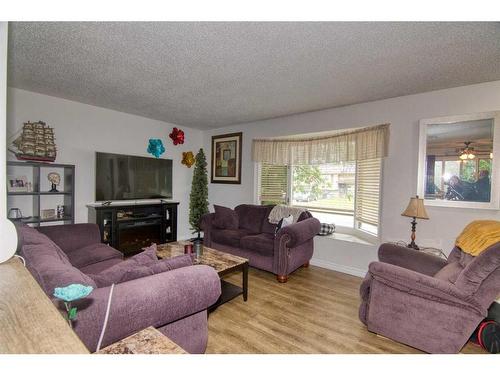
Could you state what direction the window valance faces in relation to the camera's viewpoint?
facing the viewer and to the left of the viewer

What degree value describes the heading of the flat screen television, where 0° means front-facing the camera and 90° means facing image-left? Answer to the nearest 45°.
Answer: approximately 315°

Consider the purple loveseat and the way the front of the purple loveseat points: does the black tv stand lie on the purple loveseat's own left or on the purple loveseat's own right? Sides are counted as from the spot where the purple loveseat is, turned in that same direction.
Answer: on the purple loveseat's own right

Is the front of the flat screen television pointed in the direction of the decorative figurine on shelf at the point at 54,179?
no

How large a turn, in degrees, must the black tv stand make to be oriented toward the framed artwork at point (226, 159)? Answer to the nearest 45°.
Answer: approximately 45° to its left

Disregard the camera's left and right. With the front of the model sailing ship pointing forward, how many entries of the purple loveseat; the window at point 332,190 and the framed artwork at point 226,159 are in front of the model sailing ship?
0

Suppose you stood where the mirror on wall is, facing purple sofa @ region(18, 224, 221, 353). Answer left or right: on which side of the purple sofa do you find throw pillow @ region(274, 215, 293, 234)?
right

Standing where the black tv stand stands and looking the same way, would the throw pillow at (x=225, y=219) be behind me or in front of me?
in front

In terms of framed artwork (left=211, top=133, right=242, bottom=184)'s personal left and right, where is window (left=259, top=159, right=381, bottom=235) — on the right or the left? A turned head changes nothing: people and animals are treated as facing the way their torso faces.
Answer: on its left

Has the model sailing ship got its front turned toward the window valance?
no

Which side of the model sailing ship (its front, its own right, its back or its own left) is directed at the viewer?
left

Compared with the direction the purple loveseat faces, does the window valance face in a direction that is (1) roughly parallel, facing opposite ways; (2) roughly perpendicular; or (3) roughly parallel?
roughly parallel

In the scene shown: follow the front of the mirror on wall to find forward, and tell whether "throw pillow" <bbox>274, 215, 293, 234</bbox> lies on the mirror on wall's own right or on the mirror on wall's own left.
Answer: on the mirror on wall's own right

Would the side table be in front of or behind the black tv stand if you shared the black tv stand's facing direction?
in front
